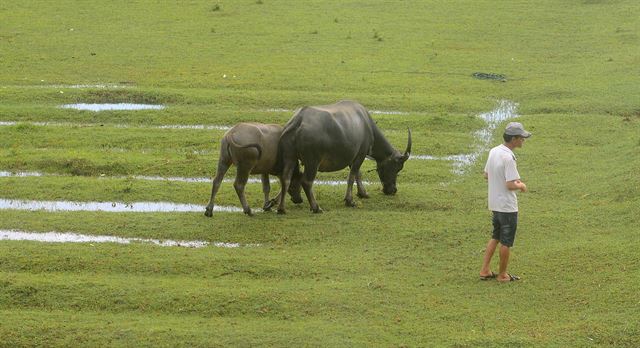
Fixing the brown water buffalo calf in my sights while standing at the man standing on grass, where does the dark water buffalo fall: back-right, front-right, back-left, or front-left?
front-right

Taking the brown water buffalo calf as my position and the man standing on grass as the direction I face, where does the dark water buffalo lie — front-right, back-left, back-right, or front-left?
front-left

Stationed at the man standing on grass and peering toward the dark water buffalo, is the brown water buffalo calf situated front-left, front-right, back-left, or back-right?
front-left

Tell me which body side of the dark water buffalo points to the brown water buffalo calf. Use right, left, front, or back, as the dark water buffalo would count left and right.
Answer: back

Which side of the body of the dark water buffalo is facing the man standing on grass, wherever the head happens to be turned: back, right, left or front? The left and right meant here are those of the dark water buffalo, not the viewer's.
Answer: right

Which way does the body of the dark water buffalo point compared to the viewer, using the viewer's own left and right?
facing away from the viewer and to the right of the viewer

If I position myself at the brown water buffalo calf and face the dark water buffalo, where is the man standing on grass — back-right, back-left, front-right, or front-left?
front-right
